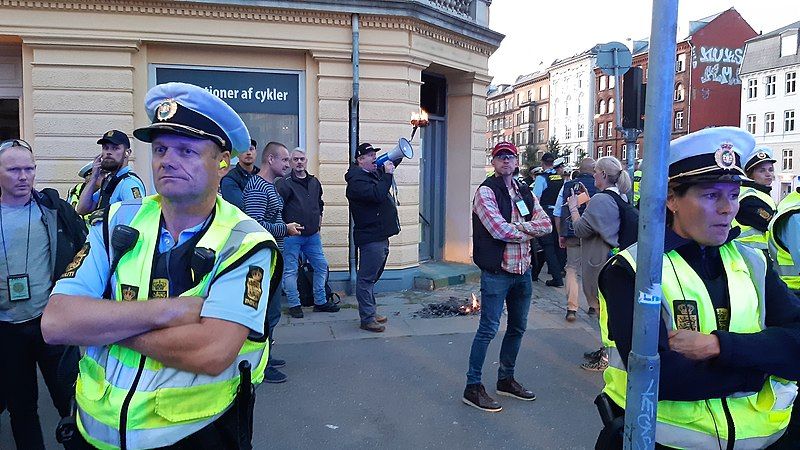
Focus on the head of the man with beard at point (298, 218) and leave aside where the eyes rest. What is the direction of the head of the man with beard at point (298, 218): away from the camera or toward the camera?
toward the camera

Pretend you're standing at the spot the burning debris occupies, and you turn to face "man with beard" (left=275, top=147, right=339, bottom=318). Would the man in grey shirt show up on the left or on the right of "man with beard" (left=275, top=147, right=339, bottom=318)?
left

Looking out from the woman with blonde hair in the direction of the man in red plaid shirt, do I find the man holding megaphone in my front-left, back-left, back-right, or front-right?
front-right

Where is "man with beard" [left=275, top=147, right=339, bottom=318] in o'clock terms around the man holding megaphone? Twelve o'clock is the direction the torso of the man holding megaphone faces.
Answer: The man with beard is roughly at 7 o'clock from the man holding megaphone.

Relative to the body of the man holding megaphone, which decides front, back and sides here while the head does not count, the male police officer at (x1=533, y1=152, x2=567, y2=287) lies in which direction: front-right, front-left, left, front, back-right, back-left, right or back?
front-left

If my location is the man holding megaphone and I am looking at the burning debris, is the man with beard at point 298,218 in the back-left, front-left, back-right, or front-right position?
back-left

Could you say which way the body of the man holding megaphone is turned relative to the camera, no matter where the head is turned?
to the viewer's right

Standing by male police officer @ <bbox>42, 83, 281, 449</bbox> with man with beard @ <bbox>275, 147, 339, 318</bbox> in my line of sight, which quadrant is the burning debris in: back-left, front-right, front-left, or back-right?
front-right
